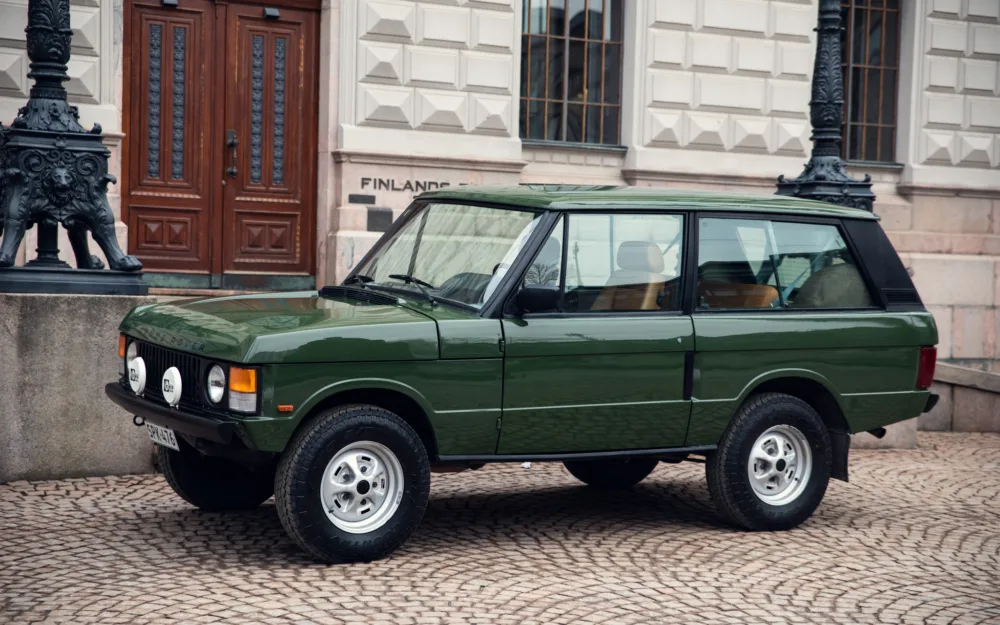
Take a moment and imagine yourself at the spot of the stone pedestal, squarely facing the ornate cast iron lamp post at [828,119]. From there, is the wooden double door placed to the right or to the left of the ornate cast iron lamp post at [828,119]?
left

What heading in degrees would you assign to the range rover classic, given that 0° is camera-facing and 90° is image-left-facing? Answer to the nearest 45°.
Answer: approximately 45°

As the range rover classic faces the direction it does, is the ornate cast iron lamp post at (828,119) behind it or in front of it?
behind

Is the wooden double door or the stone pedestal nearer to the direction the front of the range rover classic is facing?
the stone pedestal

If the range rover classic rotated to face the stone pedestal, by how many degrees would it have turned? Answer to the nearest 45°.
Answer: approximately 90° to its right

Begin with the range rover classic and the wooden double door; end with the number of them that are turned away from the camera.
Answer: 0

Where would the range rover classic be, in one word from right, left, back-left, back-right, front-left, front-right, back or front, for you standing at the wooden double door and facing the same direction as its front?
front

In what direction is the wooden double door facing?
toward the camera

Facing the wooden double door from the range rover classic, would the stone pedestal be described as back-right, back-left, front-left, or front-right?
front-left

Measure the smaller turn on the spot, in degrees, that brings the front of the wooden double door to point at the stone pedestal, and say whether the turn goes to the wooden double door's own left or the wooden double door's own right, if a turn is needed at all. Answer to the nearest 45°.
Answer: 0° — it already faces it

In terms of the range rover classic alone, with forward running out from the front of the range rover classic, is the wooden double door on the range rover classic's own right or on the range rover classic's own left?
on the range rover classic's own right

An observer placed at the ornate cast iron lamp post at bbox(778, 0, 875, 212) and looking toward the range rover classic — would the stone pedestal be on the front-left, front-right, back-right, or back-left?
front-right

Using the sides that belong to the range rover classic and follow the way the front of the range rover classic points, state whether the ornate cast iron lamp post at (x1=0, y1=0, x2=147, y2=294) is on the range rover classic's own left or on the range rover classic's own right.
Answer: on the range rover classic's own right
